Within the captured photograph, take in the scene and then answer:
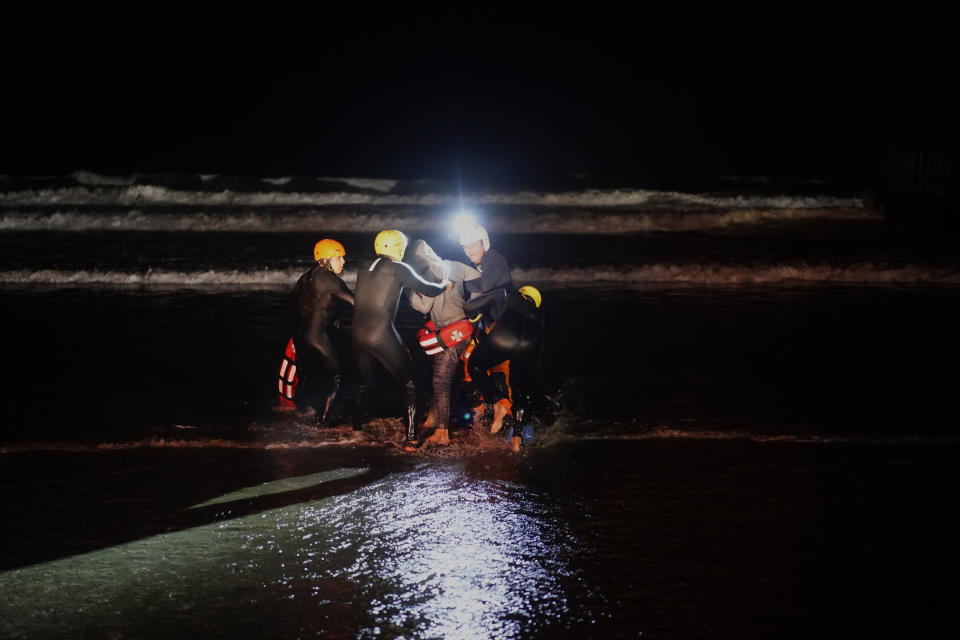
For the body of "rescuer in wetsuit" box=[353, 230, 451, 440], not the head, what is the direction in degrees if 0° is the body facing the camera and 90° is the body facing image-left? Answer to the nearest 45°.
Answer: approximately 225°

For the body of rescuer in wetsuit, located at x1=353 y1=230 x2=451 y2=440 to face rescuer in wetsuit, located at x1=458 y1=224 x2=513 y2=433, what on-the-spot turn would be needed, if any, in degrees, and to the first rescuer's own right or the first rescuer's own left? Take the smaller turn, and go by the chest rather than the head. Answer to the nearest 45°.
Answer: approximately 45° to the first rescuer's own right

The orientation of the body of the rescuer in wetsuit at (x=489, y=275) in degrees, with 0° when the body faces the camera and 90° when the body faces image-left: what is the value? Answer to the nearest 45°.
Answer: approximately 45°

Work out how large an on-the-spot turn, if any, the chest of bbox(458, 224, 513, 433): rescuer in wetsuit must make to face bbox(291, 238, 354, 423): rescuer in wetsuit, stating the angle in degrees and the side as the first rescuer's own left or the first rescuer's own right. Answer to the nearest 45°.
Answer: approximately 45° to the first rescuer's own right

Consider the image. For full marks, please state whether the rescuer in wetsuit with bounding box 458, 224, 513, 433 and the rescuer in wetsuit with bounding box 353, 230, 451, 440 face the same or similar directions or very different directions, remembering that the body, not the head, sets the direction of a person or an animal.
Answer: very different directions

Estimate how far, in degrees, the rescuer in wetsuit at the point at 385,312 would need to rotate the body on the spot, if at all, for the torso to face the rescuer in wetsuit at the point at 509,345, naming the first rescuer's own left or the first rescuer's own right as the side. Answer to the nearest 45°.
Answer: approximately 45° to the first rescuer's own right
